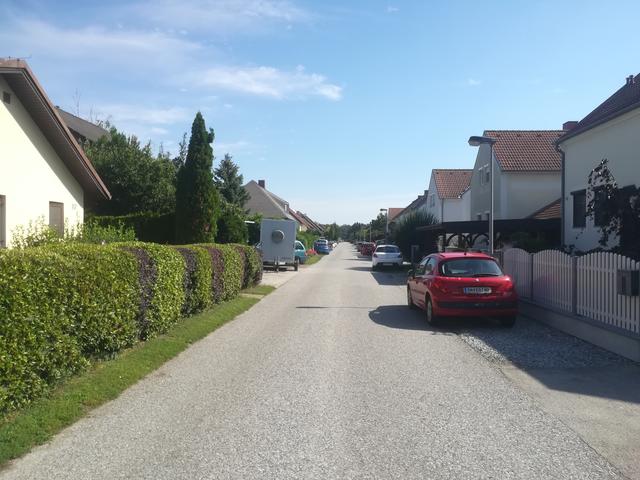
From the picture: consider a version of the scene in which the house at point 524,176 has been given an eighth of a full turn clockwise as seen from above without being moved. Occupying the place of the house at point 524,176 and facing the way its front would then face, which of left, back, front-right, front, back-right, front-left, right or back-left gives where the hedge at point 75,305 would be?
back-left

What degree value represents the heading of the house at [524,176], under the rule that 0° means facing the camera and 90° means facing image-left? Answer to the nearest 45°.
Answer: approximately 90°

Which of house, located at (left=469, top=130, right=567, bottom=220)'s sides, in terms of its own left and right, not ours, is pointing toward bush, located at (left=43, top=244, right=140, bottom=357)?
left

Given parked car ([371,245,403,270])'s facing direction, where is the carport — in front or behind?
behind

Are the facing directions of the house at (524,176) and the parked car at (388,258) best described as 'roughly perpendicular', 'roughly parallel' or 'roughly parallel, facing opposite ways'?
roughly perpendicular

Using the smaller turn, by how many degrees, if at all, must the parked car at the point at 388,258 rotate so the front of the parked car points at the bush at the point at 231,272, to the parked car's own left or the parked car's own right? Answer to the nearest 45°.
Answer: approximately 180°

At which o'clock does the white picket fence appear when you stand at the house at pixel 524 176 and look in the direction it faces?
The white picket fence is roughly at 9 o'clock from the house.

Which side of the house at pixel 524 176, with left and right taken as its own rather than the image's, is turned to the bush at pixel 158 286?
left

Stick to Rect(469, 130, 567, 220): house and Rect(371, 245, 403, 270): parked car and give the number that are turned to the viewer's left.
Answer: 1

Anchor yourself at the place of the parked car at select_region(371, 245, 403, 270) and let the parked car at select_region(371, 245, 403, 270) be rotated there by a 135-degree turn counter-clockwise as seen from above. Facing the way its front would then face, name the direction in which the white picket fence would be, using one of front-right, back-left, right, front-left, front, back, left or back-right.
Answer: front-left

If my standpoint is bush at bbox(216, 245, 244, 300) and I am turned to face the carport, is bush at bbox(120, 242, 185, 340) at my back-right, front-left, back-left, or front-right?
back-right

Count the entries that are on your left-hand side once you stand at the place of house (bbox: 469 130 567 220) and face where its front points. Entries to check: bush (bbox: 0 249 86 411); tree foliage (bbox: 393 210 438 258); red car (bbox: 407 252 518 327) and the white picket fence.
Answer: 3

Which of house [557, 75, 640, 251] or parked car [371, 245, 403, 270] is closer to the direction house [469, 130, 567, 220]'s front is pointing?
the parked car

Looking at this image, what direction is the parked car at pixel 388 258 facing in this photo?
away from the camera

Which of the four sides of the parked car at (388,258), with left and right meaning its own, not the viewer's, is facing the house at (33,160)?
back

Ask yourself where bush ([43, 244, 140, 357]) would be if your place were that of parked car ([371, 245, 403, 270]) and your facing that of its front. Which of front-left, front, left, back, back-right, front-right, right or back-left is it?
back
